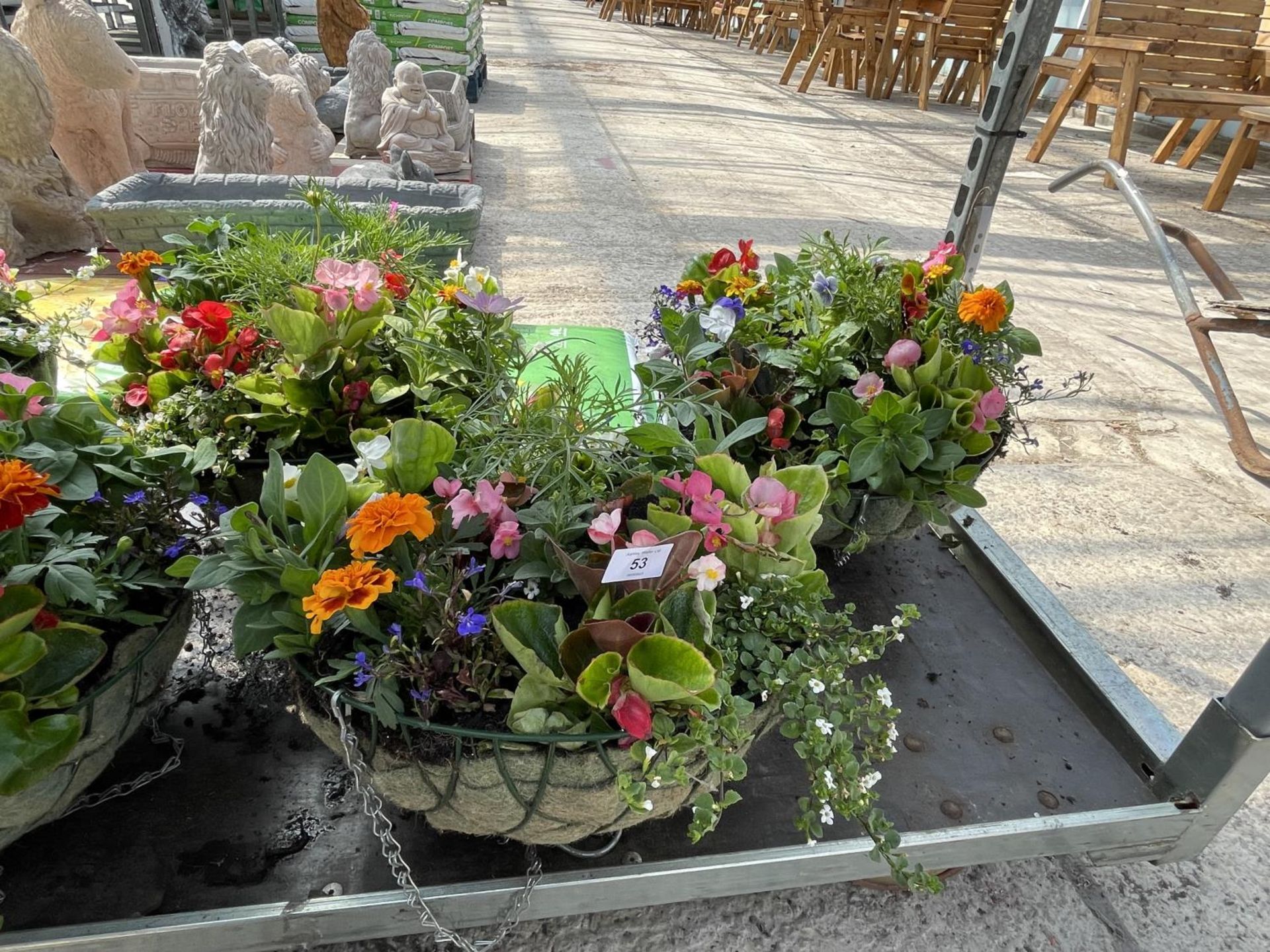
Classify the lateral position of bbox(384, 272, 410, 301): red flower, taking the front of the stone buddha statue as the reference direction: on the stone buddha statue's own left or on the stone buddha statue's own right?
on the stone buddha statue's own right

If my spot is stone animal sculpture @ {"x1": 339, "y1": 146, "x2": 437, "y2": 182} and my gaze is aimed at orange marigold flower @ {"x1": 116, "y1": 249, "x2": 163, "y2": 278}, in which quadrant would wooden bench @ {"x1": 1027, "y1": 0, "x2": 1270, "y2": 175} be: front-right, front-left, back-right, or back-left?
back-left

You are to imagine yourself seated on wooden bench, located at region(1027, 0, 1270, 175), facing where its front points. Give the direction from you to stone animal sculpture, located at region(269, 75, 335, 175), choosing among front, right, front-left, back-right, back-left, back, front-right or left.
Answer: right

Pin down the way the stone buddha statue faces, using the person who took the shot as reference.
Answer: facing the viewer and to the right of the viewer

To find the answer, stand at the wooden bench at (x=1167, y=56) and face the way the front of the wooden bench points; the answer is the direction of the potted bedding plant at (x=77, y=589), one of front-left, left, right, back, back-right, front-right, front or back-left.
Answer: front-right

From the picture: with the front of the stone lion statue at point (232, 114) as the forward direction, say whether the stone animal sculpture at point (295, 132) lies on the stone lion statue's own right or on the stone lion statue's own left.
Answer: on the stone lion statue's own left

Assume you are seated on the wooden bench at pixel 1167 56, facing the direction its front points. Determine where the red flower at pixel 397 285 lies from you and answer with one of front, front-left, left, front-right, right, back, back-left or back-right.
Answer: front-right

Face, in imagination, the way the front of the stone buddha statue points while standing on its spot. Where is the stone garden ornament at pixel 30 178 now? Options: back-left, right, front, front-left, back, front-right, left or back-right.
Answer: right

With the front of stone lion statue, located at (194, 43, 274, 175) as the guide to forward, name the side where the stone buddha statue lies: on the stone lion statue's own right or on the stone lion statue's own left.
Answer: on the stone lion statue's own left
